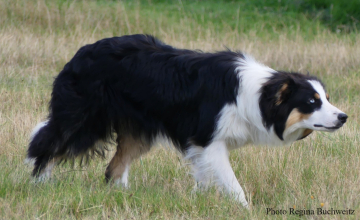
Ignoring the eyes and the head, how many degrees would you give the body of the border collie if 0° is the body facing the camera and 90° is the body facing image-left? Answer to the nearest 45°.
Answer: approximately 270°
